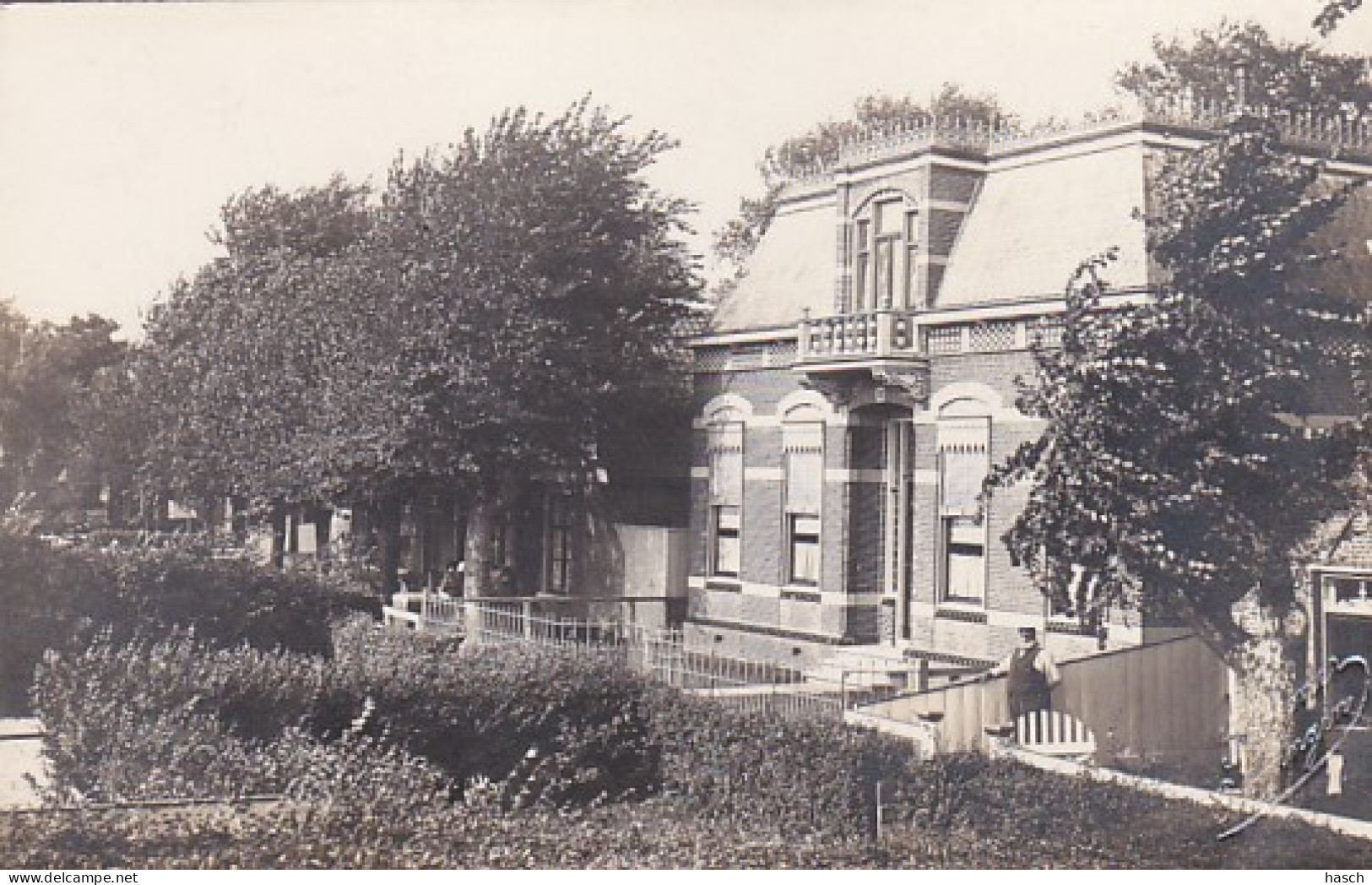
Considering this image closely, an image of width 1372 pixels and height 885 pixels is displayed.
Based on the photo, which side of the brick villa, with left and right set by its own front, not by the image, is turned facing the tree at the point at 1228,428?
left

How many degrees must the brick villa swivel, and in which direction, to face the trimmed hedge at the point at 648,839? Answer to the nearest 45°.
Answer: approximately 45° to its left

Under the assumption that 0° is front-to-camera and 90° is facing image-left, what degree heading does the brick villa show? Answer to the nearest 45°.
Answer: approximately 45°

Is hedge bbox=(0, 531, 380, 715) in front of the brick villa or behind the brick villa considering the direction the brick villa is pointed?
in front

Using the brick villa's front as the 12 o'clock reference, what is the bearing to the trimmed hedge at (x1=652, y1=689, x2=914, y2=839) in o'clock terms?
The trimmed hedge is roughly at 11 o'clock from the brick villa.

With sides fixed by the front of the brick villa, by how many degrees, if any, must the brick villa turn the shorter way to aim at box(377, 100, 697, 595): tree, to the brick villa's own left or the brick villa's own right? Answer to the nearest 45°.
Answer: approximately 45° to the brick villa's own right

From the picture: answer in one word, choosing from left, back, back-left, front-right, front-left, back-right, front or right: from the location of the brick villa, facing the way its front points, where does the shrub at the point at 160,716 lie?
front

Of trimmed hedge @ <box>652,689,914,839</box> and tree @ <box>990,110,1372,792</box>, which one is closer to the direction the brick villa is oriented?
the trimmed hedge

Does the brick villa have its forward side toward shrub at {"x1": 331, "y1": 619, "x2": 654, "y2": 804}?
yes

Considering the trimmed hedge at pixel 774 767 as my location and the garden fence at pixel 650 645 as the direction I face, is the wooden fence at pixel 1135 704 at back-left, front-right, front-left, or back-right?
front-right
